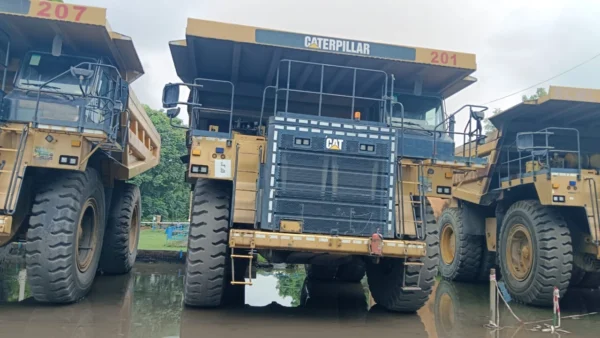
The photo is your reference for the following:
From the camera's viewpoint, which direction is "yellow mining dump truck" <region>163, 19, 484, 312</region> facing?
toward the camera

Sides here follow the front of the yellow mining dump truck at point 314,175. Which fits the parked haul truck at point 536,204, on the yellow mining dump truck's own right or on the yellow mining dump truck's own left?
on the yellow mining dump truck's own left

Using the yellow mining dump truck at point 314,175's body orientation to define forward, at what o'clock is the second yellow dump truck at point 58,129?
The second yellow dump truck is roughly at 3 o'clock from the yellow mining dump truck.

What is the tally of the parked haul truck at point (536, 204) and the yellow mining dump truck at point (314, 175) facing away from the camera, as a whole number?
0

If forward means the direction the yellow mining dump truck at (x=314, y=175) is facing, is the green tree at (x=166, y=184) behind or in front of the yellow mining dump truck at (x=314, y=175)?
behind
